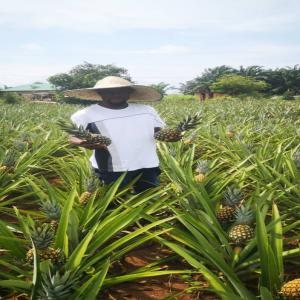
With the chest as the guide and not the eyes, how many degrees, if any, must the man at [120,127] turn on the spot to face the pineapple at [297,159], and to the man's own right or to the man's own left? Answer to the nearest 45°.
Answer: approximately 90° to the man's own left

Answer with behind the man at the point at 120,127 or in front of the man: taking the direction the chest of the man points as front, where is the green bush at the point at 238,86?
behind

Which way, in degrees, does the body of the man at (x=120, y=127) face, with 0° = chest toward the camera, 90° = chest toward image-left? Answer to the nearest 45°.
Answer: approximately 0°

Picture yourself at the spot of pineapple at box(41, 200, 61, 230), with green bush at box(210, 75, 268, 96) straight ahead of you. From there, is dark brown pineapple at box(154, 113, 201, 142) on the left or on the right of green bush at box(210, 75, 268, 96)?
right

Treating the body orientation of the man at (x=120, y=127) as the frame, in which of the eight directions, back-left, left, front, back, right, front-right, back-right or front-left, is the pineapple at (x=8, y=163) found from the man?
back-right

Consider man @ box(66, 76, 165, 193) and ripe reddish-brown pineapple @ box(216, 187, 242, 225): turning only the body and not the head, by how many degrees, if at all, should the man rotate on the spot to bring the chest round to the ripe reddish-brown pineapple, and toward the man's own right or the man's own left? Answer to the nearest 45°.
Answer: approximately 45° to the man's own left
